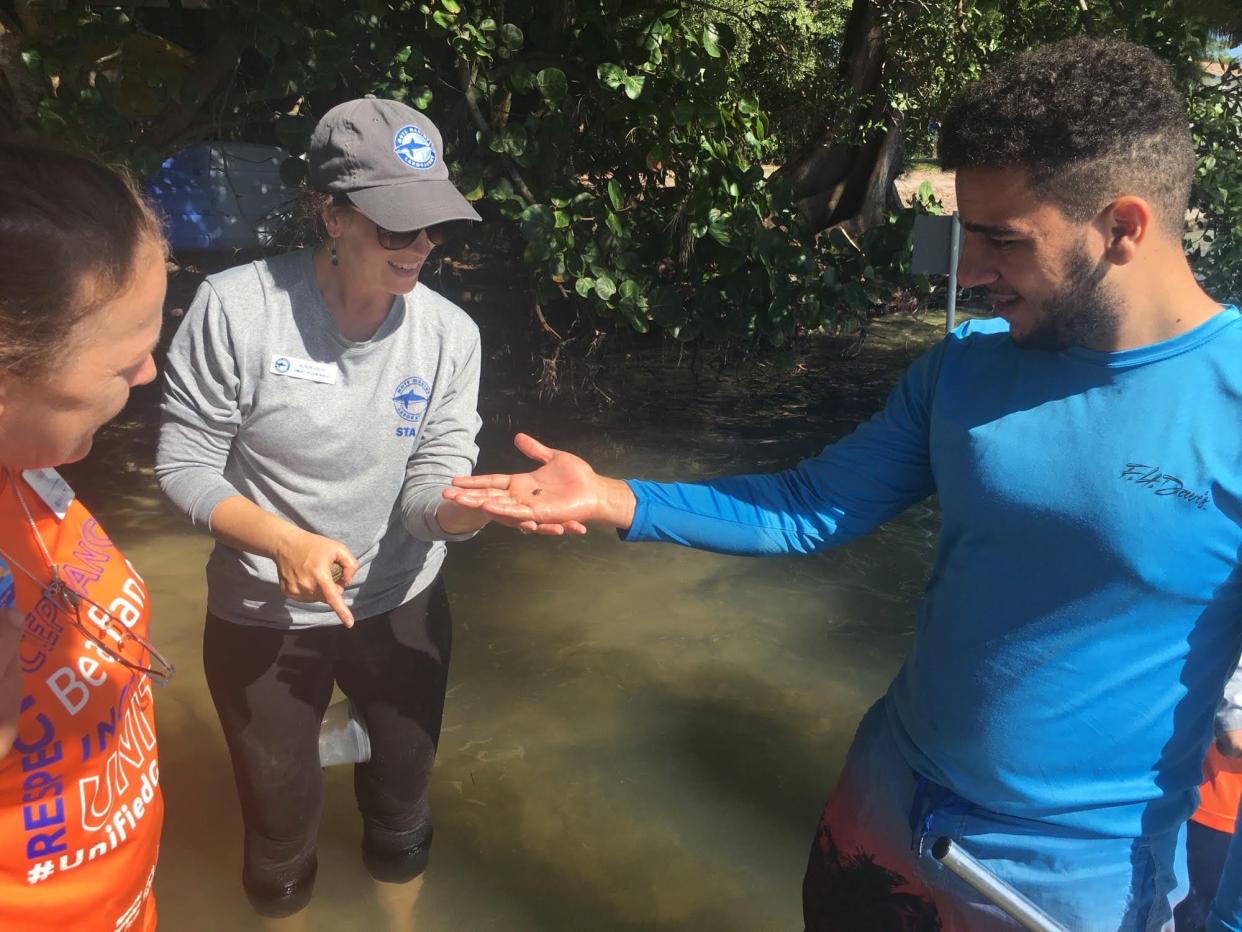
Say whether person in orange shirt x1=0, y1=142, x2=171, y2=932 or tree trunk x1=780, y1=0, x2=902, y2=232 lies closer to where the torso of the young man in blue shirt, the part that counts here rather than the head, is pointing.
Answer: the person in orange shirt

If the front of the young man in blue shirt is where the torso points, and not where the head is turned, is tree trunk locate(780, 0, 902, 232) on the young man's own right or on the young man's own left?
on the young man's own right

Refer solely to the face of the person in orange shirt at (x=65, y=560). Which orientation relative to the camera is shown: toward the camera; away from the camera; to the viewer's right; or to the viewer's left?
to the viewer's right

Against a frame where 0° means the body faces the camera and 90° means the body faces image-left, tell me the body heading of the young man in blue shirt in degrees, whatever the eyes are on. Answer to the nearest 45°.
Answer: approximately 45°

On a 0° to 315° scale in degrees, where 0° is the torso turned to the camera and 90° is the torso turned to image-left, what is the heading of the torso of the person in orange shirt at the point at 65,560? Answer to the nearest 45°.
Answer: approximately 315°

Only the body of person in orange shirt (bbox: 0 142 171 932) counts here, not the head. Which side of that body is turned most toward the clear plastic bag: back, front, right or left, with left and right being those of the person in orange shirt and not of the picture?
left

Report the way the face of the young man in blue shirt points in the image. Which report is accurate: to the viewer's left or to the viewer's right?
to the viewer's left

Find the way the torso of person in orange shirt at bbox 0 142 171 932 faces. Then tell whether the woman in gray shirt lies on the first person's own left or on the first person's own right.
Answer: on the first person's own left

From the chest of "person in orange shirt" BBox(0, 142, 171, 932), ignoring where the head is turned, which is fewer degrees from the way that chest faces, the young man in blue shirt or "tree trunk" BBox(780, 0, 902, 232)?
the young man in blue shirt
